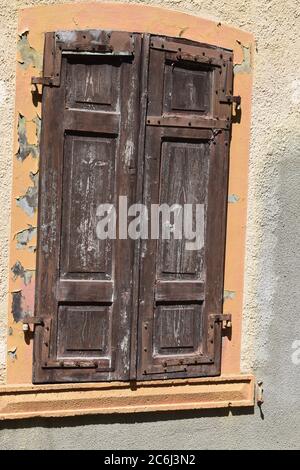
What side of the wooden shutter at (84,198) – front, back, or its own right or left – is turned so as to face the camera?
front

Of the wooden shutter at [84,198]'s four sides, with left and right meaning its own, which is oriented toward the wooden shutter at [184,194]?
left
